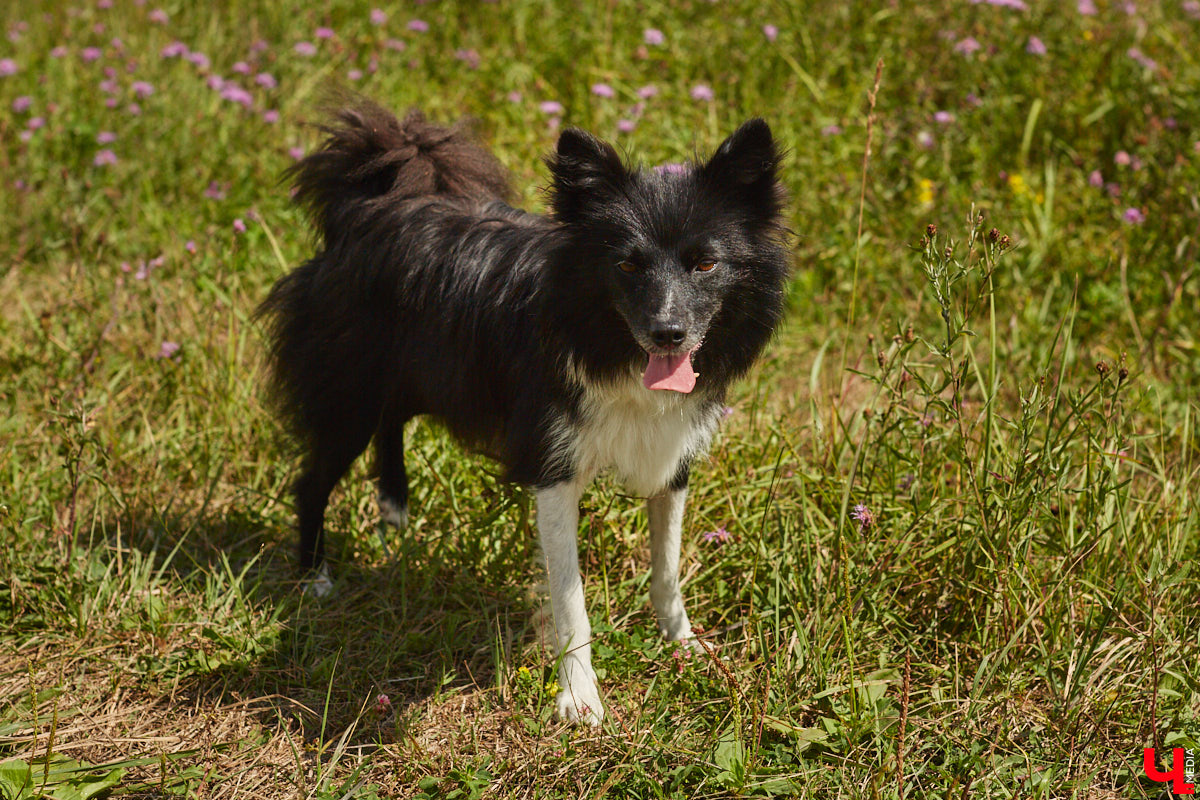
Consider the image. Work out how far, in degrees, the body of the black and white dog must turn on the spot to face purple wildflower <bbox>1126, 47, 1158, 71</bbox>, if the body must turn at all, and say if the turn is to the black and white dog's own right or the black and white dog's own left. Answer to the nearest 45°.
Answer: approximately 90° to the black and white dog's own left

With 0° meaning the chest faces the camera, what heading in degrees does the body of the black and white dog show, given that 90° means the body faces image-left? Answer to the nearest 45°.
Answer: approximately 315°

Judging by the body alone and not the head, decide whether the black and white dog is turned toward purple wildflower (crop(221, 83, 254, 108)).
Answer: no

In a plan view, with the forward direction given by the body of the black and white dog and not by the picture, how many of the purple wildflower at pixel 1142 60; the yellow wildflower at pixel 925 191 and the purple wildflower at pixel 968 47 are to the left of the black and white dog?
3

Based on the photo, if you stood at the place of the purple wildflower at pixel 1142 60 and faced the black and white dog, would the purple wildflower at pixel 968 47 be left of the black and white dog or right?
right

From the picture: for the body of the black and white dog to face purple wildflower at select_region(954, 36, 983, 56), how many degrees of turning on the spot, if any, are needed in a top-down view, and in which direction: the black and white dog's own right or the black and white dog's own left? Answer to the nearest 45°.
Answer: approximately 90° to the black and white dog's own left

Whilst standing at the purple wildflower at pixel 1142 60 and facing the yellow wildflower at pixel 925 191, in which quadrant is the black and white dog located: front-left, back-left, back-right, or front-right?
front-left

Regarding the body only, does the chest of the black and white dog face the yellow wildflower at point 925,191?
no

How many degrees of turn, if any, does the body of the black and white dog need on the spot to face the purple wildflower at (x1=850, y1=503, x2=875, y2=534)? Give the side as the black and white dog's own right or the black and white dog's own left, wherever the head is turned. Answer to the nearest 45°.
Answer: approximately 45° to the black and white dog's own left
